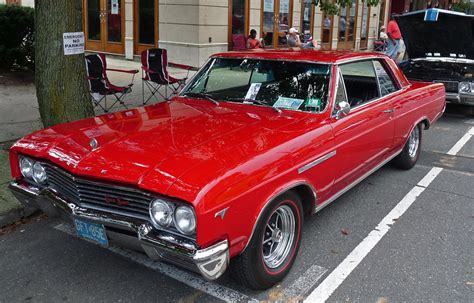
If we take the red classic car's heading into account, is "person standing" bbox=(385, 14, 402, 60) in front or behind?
behind

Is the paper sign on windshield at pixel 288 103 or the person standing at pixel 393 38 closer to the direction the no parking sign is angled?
the paper sign on windshield

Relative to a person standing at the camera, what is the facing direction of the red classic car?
facing the viewer and to the left of the viewer

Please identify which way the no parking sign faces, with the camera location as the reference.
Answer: facing the viewer

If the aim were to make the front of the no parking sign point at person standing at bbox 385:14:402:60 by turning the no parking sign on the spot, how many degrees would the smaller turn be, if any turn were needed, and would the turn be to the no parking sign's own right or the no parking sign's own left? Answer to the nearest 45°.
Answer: approximately 135° to the no parking sign's own left

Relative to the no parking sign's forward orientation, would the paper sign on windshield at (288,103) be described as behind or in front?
in front

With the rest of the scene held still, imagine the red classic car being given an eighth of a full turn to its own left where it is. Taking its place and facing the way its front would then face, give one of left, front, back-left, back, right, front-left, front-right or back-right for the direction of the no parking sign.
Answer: back-right
